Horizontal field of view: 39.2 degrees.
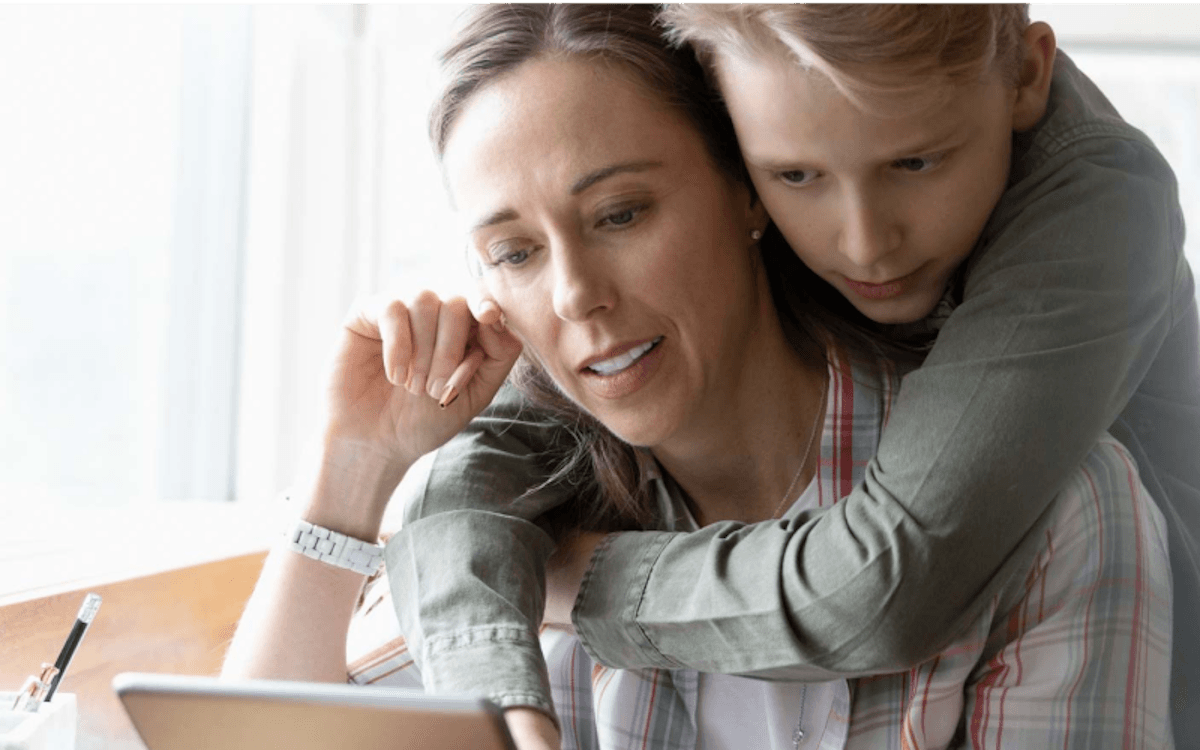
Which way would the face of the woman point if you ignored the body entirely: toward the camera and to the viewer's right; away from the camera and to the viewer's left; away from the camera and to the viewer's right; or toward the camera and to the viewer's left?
toward the camera and to the viewer's left
